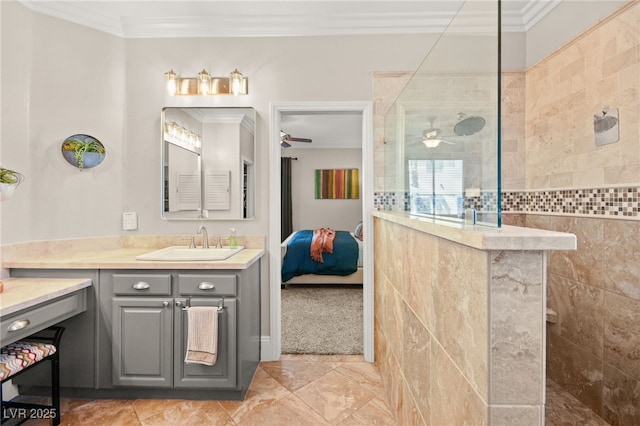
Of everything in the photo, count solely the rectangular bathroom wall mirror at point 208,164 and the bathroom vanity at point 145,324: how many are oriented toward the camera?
2

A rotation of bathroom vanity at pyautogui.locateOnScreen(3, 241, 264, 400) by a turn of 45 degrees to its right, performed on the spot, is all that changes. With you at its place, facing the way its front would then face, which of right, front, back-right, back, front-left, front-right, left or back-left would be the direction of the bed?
back

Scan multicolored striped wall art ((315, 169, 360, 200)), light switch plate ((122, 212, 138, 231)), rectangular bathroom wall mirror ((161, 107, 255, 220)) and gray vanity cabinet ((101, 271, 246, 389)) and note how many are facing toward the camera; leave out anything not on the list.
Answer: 4

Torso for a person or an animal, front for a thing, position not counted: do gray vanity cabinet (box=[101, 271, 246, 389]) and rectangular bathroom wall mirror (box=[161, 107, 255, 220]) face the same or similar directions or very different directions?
same or similar directions

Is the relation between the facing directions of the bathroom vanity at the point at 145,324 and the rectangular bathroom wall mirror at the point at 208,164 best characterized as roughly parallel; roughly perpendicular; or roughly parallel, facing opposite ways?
roughly parallel

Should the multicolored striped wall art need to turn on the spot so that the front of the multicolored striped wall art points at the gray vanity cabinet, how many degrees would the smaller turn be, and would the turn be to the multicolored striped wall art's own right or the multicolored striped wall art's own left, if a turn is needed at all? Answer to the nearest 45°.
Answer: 0° — it already faces it

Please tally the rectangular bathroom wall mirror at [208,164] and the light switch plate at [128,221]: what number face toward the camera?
2

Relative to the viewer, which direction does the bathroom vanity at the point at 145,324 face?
toward the camera

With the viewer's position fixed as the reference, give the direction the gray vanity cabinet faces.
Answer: facing the viewer

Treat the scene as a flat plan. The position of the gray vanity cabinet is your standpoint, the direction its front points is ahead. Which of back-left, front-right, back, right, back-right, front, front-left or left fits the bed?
back-left

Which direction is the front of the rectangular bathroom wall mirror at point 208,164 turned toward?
toward the camera

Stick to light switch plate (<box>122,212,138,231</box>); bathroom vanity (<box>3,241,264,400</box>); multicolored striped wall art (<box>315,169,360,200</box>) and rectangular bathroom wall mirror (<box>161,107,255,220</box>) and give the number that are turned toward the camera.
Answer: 4

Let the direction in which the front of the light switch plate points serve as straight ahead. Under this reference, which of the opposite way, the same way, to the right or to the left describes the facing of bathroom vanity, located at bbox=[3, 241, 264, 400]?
the same way
